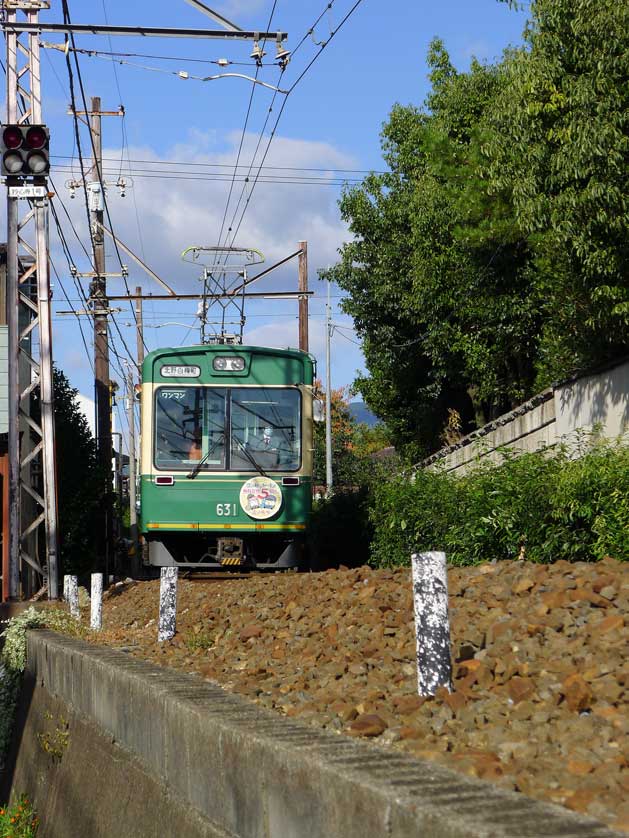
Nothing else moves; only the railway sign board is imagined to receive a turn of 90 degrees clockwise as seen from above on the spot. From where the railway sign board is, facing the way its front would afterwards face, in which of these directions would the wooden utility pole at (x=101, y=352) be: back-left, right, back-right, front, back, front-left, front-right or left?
right

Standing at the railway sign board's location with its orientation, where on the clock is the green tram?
The green tram is roughly at 8 o'clock from the railway sign board.

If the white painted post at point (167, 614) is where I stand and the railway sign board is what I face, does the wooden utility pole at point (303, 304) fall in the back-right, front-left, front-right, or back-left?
front-right

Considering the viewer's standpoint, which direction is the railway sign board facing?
facing the viewer

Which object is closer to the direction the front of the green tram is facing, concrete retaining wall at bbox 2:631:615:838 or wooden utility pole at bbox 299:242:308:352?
the concrete retaining wall

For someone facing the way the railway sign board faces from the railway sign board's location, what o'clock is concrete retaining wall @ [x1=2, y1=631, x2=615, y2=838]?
The concrete retaining wall is roughly at 12 o'clock from the railway sign board.

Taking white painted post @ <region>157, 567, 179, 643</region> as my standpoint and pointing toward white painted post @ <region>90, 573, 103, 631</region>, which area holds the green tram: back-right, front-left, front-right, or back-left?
front-right

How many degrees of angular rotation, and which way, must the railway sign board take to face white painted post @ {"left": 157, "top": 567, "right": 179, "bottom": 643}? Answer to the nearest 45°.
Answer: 0° — it already faces it

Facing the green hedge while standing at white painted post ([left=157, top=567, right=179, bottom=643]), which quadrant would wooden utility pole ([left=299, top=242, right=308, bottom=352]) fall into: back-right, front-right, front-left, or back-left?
front-left

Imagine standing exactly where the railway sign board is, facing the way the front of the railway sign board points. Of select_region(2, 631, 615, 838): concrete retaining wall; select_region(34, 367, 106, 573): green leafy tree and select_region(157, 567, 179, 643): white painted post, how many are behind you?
1

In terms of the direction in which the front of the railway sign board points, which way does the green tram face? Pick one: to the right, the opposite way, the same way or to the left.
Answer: the same way

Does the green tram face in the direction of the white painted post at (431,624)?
yes

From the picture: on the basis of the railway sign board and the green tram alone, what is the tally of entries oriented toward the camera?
2

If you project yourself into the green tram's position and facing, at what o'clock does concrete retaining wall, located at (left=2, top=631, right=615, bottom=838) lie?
The concrete retaining wall is roughly at 12 o'clock from the green tram.
